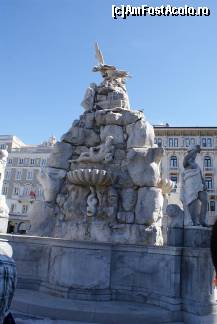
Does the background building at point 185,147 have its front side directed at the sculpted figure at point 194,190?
yes

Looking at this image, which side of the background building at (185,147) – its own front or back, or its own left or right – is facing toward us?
front

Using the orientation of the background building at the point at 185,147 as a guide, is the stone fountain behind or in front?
in front
